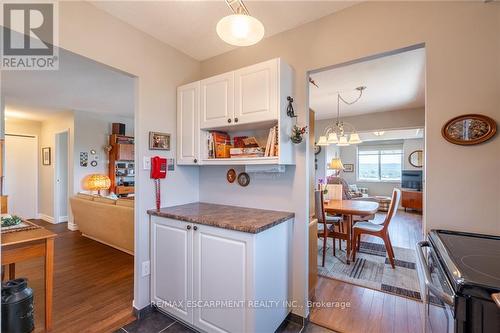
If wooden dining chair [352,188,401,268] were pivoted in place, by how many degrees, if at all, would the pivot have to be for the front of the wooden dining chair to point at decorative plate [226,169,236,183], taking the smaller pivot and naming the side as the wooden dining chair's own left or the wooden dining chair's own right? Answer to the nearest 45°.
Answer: approximately 45° to the wooden dining chair's own left

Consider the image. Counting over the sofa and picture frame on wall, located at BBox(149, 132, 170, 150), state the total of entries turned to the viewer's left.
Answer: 0

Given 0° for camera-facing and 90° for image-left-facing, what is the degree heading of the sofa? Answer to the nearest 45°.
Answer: approximately 225°

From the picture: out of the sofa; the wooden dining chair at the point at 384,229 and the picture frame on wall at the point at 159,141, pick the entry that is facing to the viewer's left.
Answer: the wooden dining chair

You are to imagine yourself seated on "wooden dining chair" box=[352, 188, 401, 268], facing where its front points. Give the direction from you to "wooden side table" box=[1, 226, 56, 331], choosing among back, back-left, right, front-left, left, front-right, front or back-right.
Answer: front-left

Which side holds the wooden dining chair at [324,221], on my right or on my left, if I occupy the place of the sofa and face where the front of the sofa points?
on my right

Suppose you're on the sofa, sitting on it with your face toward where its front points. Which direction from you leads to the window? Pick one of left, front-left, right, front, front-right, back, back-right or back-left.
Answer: front-right

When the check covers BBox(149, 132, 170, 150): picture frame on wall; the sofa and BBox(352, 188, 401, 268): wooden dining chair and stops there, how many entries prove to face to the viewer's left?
1

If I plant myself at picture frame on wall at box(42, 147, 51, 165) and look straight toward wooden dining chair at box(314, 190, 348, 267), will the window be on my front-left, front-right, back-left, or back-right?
front-left

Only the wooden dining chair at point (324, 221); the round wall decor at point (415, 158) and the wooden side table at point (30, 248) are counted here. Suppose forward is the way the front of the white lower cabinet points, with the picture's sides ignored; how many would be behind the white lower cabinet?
2

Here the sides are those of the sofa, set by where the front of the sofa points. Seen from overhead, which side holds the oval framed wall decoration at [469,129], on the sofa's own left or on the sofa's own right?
on the sofa's own right

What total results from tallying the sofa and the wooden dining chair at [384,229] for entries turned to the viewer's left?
1

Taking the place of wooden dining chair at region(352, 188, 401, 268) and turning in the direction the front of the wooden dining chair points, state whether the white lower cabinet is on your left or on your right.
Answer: on your left

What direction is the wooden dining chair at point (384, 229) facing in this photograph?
to the viewer's left

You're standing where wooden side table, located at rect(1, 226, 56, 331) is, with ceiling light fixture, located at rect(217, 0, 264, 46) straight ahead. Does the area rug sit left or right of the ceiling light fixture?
left

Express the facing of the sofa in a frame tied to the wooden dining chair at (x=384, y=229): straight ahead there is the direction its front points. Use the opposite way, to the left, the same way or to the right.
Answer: to the right

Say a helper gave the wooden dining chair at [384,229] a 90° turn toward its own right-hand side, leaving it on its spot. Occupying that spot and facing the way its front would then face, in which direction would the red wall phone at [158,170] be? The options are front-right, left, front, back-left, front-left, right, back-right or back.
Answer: back-left
